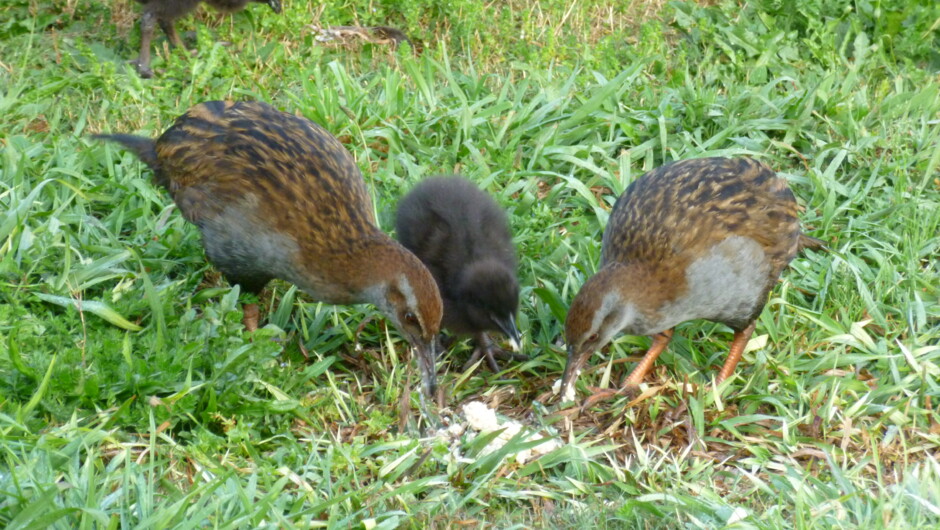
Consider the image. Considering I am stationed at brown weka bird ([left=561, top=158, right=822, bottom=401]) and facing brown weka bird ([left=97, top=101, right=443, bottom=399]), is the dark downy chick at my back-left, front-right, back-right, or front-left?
front-right

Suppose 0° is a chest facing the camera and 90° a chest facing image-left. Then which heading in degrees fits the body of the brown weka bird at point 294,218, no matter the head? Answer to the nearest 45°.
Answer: approximately 270°

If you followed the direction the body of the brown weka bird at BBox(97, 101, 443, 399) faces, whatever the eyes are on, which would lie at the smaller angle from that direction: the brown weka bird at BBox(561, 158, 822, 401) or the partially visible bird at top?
the brown weka bird

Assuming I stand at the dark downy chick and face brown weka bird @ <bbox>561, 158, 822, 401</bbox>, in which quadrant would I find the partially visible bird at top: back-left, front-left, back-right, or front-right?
back-left

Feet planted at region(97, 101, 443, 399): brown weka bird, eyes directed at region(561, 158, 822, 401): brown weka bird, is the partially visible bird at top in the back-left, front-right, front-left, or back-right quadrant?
back-left

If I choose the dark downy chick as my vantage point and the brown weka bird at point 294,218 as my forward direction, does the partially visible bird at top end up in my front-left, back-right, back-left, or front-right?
front-right

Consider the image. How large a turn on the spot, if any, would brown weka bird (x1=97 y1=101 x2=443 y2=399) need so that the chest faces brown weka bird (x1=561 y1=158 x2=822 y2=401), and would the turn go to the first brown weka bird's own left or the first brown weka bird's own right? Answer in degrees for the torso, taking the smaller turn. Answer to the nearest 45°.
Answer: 0° — it already faces it

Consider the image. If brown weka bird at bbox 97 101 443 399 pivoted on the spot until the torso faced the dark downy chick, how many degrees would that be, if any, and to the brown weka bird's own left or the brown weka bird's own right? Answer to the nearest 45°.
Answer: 0° — it already faces it
